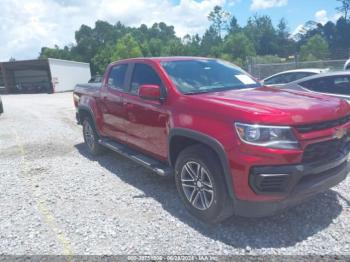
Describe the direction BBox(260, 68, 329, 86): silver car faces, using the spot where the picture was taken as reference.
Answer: facing the viewer and to the left of the viewer

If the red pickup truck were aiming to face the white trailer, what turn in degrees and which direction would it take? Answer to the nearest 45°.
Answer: approximately 180°

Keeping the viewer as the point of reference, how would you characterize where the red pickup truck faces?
facing the viewer and to the right of the viewer

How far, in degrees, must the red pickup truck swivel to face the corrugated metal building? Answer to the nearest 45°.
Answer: approximately 180°

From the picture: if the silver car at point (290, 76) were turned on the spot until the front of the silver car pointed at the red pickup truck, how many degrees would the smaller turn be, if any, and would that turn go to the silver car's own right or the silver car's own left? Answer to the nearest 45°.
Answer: approximately 45° to the silver car's own left

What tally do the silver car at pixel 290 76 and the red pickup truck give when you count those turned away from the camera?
0

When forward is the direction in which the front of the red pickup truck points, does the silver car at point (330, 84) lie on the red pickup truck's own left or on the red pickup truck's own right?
on the red pickup truck's own left
